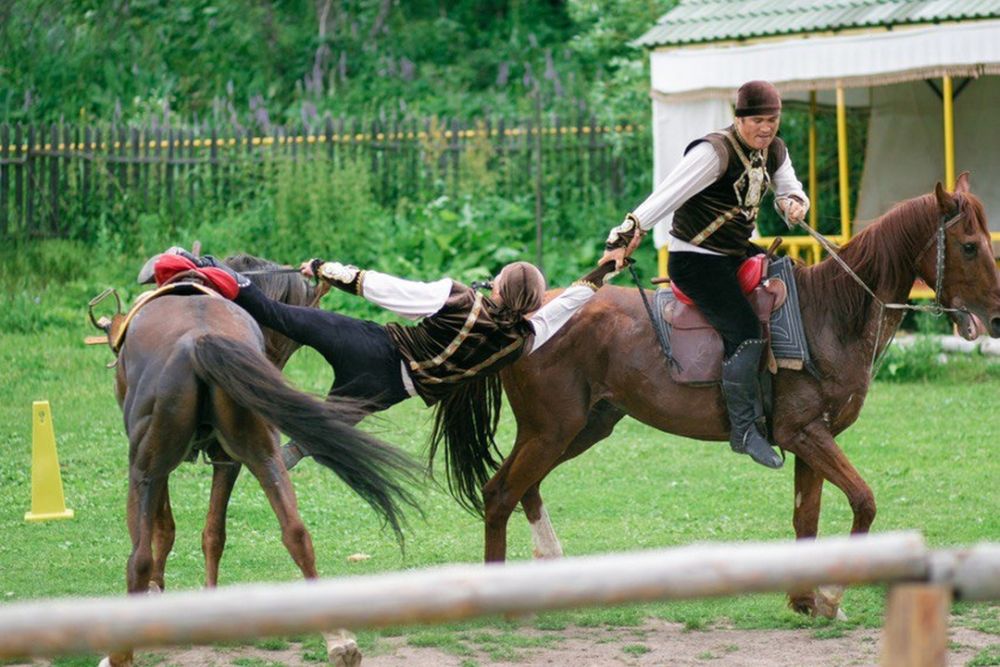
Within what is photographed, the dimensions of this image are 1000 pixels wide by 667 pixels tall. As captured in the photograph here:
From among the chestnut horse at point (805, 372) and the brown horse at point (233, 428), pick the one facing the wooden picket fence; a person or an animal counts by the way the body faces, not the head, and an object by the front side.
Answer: the brown horse

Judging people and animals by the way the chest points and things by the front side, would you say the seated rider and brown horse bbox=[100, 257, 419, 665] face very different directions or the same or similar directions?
very different directions

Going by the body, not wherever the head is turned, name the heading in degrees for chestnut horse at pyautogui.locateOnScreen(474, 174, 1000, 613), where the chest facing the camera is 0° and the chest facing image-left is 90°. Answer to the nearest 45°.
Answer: approximately 270°

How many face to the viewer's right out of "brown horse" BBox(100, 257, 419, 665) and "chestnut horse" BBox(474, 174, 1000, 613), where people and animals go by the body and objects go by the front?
1

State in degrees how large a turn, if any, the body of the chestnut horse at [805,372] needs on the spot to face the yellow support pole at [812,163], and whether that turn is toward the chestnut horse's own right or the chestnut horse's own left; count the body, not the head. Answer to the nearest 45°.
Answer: approximately 90° to the chestnut horse's own left

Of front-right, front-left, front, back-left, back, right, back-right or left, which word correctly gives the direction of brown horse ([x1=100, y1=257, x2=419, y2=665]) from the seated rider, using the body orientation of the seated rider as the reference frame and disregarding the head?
right

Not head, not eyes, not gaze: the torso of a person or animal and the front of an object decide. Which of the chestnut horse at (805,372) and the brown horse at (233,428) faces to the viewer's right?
the chestnut horse

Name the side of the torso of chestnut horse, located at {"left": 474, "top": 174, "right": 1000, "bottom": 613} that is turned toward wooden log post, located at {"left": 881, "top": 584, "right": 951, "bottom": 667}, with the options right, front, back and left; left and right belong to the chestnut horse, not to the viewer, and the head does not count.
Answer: right

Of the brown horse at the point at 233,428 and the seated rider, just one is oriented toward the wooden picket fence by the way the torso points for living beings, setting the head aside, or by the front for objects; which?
the brown horse

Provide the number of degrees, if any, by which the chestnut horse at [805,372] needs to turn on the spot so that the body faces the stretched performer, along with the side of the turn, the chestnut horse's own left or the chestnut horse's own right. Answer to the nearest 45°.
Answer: approximately 135° to the chestnut horse's own right

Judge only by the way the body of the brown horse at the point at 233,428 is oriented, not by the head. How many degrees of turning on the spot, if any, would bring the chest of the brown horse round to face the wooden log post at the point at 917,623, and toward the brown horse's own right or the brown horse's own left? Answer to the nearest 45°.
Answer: approximately 180°

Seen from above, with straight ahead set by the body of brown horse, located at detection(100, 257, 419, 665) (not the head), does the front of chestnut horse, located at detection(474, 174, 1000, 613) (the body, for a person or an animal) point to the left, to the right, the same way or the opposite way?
to the right

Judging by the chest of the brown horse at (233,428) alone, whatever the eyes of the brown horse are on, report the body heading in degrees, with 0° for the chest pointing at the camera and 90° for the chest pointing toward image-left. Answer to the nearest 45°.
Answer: approximately 180°
